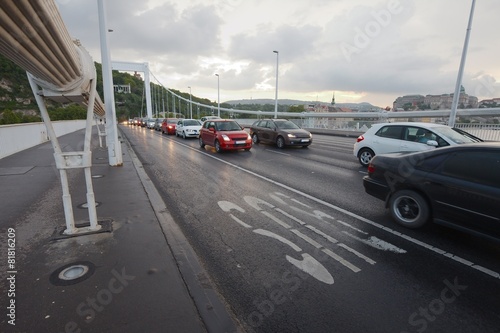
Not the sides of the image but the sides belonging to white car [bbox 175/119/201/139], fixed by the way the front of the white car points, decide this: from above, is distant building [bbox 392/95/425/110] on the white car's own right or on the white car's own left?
on the white car's own left

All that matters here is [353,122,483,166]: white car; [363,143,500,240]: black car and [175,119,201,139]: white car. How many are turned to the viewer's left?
0

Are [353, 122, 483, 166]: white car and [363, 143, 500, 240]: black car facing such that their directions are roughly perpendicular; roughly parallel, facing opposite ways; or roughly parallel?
roughly parallel

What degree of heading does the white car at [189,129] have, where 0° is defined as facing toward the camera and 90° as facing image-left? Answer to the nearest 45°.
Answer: approximately 315°
